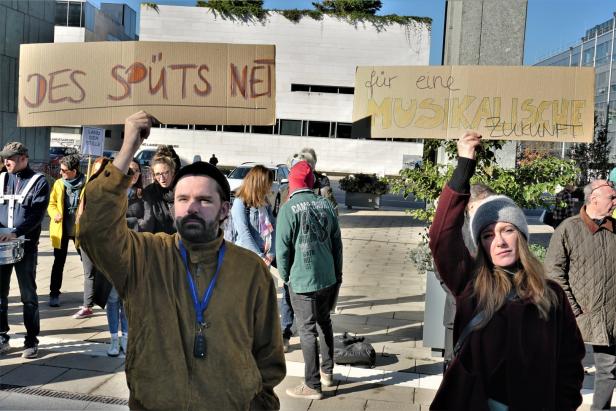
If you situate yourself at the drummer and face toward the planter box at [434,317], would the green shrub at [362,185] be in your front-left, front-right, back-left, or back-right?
front-left

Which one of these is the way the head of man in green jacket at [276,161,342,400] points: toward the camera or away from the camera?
away from the camera

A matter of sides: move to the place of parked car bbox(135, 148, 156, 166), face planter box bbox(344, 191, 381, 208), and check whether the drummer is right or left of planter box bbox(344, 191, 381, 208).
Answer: right

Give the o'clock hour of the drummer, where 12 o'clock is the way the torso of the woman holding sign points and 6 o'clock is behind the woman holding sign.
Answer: The drummer is roughly at 4 o'clock from the woman holding sign.

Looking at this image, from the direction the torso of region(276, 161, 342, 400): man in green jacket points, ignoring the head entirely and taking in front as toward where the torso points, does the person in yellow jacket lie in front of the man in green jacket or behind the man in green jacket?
in front

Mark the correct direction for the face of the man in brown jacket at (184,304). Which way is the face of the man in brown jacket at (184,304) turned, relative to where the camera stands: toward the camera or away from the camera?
toward the camera

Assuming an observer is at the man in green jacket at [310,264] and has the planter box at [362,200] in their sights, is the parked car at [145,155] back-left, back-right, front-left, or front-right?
front-left

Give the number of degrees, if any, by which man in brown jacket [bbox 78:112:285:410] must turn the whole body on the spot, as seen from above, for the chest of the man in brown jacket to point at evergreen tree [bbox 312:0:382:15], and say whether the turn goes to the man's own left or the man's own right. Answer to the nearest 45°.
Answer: approximately 180°

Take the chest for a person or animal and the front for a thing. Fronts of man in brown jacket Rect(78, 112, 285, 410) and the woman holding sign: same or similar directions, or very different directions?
same or similar directions

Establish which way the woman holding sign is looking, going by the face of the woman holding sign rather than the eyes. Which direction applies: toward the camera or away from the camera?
toward the camera

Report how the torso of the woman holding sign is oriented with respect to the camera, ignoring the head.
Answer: toward the camera

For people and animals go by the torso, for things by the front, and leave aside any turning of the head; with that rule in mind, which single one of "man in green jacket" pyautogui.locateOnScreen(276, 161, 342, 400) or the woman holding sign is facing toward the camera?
the woman holding sign

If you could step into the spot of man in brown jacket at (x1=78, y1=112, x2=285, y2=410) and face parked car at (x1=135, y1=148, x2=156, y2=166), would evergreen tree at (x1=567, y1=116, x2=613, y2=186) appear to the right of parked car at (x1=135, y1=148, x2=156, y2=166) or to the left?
right

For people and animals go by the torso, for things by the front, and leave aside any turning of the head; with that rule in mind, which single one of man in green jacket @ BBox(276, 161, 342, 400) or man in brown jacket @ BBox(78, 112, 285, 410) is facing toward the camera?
man in brown jacket @ BBox(78, 112, 285, 410)

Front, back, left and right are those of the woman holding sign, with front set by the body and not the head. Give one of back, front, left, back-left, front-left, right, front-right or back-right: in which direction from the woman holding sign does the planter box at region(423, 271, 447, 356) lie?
back

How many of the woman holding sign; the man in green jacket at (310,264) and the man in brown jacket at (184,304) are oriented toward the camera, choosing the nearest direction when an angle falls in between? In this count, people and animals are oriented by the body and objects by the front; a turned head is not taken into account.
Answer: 2

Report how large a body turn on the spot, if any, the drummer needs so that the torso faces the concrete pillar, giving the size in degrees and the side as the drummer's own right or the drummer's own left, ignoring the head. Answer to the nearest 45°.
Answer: approximately 135° to the drummer's own left
